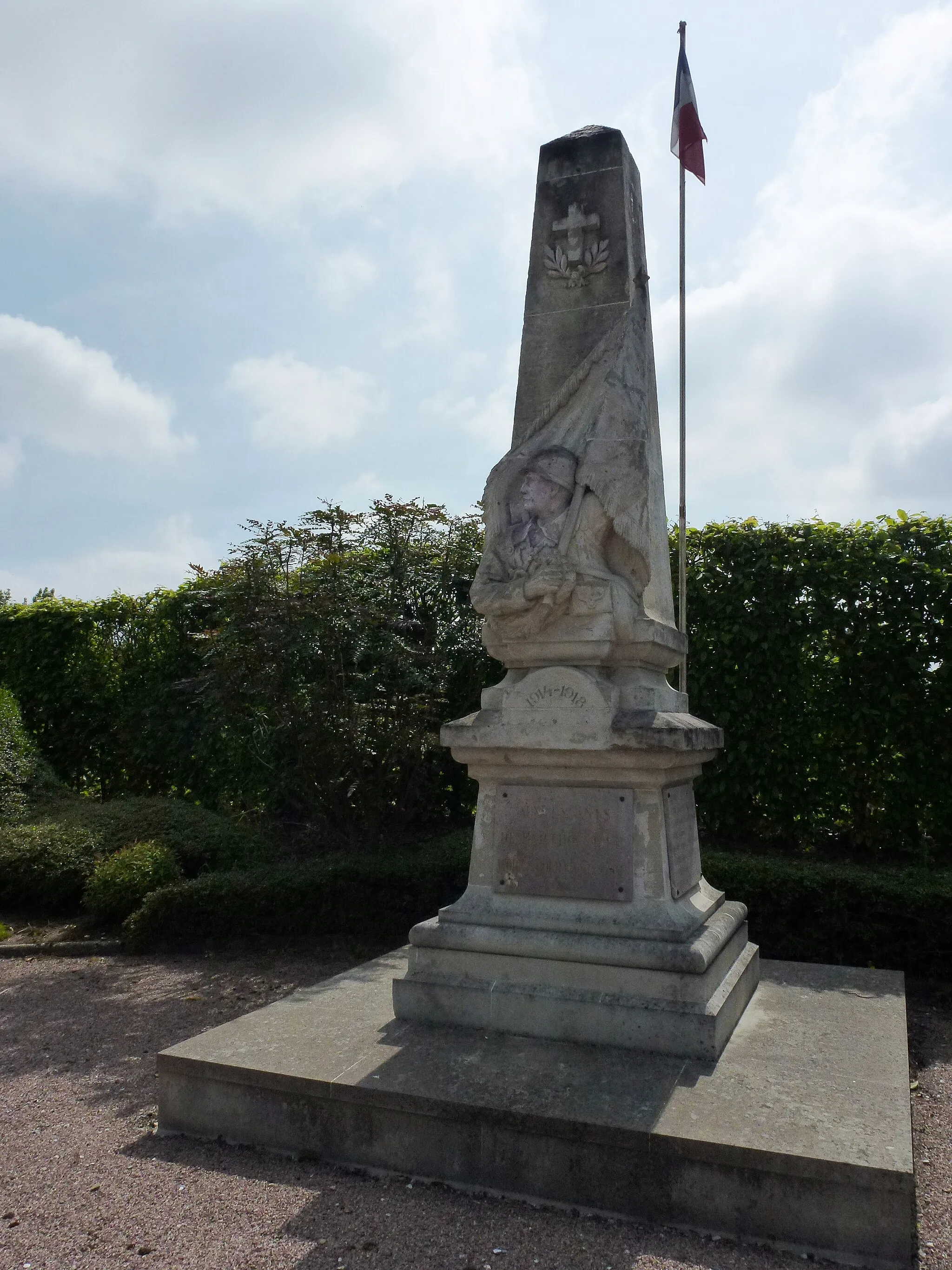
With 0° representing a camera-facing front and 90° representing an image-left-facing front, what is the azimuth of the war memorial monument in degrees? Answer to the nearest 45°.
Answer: approximately 0°

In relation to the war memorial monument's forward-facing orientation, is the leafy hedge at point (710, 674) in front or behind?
behind
